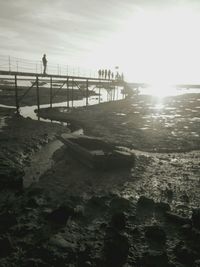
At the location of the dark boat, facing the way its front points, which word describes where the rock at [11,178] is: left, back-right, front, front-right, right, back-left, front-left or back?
left

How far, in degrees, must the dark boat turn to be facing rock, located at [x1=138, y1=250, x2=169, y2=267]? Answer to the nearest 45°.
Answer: approximately 135° to its left

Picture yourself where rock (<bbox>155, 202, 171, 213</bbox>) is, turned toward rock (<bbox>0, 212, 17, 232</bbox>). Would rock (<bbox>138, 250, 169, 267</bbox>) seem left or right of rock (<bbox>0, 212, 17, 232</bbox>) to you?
left

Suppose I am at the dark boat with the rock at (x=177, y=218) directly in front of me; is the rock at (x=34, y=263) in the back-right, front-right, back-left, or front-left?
front-right

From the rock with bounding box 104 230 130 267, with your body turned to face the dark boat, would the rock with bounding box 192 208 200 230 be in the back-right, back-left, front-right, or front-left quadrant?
front-right

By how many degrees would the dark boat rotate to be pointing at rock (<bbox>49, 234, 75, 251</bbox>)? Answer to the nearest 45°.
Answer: approximately 135° to its left

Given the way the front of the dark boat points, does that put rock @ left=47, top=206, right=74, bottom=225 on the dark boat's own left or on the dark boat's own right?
on the dark boat's own left

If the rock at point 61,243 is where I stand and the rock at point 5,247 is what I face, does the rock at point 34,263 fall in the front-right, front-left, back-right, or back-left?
front-left

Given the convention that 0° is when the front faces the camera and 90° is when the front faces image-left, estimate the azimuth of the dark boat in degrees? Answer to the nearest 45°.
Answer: approximately 135°

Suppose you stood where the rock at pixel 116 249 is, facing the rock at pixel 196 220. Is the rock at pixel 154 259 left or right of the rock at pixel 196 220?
right

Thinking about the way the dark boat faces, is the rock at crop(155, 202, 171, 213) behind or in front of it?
behind

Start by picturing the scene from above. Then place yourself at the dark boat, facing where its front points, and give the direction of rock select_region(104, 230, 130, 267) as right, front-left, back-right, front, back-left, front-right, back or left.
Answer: back-left

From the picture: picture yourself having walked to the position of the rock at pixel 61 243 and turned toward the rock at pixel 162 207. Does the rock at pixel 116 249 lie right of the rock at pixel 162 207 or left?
right

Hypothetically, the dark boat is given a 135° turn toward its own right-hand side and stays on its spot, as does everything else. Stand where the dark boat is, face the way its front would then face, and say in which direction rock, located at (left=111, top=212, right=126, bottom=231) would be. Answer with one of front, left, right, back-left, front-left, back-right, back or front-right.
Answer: right
